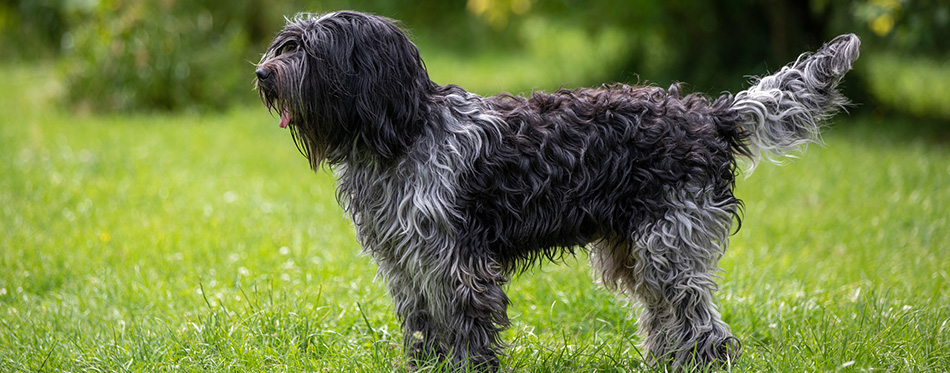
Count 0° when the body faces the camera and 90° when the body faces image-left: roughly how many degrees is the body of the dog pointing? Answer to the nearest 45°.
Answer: approximately 90°
